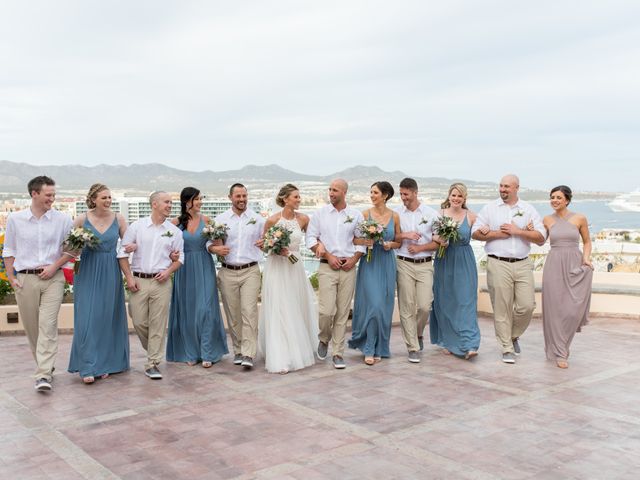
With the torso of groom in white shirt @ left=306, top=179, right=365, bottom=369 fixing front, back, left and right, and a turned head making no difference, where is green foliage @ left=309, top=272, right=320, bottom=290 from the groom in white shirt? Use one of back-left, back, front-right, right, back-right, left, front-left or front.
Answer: back

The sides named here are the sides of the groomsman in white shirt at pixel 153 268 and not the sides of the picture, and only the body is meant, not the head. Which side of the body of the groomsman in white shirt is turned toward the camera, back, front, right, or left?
front

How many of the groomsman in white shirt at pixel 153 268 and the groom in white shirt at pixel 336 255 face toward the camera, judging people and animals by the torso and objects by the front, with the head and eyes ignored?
2

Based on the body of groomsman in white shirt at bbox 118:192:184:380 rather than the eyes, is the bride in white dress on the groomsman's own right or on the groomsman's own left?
on the groomsman's own left

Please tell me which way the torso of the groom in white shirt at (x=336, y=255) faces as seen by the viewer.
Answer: toward the camera

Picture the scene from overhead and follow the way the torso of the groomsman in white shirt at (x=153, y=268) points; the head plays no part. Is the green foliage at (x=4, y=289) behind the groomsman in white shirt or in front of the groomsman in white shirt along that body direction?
behind

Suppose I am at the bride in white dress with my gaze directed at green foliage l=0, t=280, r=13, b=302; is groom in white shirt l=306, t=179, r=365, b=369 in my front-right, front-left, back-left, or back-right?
back-right

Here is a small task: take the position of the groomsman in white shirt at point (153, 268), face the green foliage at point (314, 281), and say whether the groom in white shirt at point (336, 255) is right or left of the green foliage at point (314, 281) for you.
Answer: right

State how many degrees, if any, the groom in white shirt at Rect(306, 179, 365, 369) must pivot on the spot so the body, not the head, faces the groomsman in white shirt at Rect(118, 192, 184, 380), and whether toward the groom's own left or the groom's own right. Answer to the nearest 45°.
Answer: approximately 90° to the groom's own right

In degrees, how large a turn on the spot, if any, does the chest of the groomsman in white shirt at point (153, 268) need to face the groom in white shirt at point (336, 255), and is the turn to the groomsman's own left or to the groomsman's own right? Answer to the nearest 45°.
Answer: approximately 90° to the groomsman's own left

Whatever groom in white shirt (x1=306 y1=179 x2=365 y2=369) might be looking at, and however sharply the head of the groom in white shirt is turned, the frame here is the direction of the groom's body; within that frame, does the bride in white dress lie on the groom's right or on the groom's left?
on the groom's right
